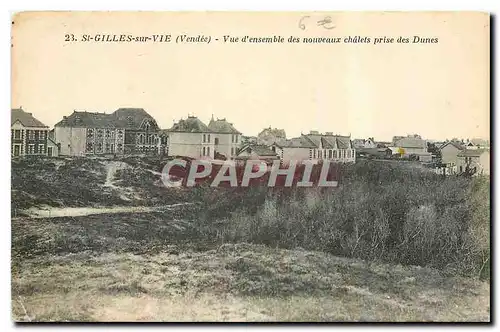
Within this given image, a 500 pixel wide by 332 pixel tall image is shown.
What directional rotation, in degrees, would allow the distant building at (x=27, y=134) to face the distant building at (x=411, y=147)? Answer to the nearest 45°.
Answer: approximately 45° to its left

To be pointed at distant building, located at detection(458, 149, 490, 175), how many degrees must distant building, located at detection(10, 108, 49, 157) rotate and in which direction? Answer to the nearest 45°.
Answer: approximately 45° to its left

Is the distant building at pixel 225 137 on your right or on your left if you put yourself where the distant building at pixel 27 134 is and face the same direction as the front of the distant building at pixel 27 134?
on your left

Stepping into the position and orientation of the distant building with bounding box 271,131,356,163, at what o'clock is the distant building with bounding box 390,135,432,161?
the distant building with bounding box 390,135,432,161 is roughly at 10 o'clock from the distant building with bounding box 271,131,356,163.

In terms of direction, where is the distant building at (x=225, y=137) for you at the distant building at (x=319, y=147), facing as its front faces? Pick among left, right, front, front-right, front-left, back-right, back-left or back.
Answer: back-right

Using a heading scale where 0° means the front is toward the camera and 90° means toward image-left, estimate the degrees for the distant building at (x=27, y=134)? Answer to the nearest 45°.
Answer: approximately 0°

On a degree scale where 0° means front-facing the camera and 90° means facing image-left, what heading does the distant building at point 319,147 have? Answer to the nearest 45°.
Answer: approximately 315°
